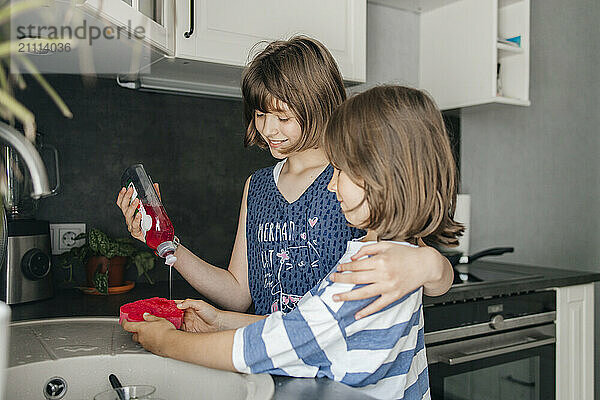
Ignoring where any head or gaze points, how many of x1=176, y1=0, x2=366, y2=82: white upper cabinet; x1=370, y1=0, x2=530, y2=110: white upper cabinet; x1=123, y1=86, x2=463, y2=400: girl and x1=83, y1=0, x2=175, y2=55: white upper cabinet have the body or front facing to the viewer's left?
1

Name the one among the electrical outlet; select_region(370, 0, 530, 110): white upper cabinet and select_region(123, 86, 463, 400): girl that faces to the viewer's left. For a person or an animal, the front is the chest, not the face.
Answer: the girl

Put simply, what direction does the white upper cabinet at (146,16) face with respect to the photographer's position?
facing the viewer and to the right of the viewer

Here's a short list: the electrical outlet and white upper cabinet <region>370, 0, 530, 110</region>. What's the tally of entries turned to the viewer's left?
0

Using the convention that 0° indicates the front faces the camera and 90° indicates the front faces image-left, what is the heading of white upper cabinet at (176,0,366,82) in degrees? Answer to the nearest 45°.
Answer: approximately 315°

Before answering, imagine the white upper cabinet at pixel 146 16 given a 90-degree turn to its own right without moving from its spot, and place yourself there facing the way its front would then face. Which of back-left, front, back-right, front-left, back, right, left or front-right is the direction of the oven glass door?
back-left

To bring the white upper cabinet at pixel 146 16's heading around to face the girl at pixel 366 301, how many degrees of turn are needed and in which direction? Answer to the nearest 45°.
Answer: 0° — it already faces them

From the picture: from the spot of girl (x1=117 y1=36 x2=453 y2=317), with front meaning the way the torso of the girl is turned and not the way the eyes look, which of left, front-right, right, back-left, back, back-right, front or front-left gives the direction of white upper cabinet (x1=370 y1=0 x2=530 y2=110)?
back

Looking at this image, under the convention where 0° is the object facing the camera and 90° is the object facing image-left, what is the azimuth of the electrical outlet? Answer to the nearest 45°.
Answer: approximately 315°

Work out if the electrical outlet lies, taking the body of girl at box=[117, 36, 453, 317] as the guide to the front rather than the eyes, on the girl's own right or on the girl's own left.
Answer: on the girl's own right

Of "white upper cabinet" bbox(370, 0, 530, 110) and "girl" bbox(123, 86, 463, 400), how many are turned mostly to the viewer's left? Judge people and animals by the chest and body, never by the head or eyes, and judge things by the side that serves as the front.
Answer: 1

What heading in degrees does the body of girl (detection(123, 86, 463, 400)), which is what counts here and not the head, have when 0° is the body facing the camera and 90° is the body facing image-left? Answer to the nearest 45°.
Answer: approximately 90°

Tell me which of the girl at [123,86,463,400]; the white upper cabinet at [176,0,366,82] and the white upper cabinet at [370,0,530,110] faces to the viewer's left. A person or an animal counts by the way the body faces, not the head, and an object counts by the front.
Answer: the girl
